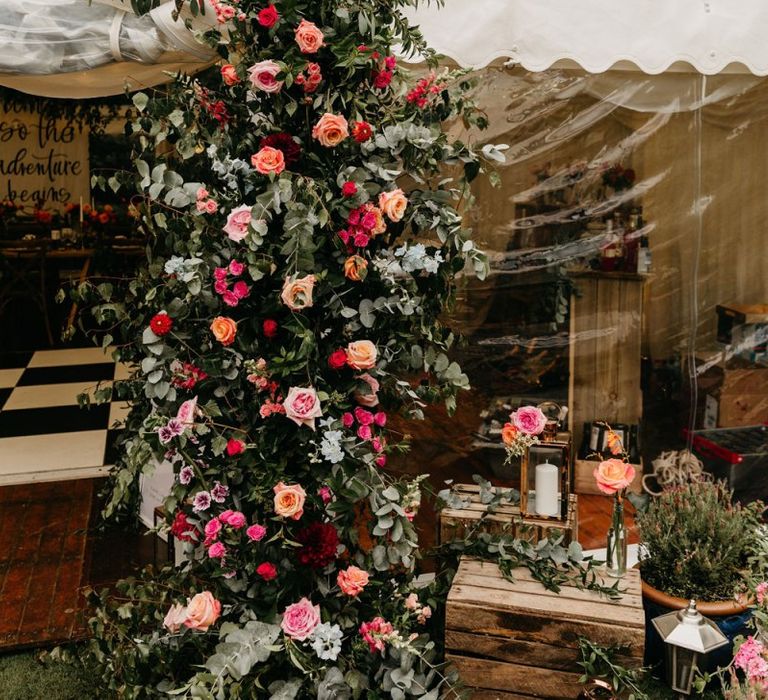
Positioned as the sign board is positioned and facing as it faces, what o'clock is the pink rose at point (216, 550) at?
The pink rose is roughly at 12 o'clock from the sign board.

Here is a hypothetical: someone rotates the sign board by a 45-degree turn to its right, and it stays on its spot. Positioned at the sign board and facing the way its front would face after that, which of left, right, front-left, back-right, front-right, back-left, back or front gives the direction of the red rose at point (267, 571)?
front-left

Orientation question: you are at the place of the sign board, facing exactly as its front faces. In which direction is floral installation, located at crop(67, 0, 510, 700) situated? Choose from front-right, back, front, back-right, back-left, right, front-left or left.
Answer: front

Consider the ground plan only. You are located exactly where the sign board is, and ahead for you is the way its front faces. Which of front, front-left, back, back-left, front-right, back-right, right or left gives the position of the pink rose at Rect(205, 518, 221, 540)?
front

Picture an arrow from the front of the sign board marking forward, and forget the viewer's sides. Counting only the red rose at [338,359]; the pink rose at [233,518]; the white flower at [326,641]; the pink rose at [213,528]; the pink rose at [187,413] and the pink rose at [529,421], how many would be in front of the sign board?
6

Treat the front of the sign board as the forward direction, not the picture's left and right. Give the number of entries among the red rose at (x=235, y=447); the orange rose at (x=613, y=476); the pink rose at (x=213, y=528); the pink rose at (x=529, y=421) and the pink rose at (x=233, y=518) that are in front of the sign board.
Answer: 5

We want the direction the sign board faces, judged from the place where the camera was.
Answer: facing the viewer

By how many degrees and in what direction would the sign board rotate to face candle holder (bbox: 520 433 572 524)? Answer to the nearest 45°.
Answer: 0° — it already faces it

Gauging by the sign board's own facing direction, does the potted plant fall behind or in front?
in front

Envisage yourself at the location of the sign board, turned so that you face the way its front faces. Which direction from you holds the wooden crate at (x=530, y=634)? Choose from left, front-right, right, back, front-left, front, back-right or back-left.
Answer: front

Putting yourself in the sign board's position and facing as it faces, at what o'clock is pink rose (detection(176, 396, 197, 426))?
The pink rose is roughly at 12 o'clock from the sign board.

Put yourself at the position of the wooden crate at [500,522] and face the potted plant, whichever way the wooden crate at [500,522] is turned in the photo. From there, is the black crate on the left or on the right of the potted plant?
left

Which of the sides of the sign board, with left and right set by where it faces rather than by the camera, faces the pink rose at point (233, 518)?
front

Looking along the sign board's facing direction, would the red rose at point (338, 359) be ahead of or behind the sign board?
ahead

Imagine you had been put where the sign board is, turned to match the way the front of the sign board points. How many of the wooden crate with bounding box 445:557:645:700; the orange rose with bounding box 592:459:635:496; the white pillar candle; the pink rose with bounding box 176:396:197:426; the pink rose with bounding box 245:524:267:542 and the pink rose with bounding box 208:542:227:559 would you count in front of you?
6
